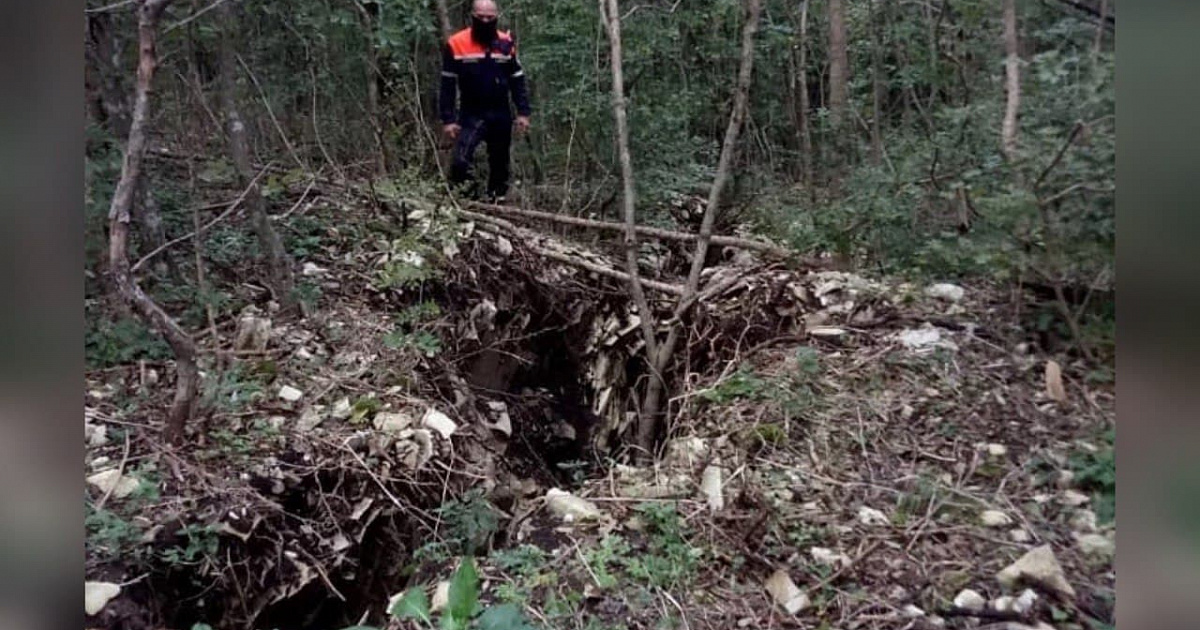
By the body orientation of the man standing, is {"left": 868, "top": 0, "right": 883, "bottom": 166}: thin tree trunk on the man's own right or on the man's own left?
on the man's own left

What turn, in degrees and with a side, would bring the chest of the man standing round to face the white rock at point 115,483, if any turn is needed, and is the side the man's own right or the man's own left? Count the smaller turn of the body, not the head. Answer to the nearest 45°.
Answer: approximately 45° to the man's own right

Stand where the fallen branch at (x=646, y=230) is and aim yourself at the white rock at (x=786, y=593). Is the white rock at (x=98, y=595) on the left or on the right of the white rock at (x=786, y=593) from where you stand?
right

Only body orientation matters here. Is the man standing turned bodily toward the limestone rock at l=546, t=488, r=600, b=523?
yes

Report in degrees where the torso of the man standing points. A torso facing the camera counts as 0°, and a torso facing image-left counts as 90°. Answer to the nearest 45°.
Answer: approximately 0°
